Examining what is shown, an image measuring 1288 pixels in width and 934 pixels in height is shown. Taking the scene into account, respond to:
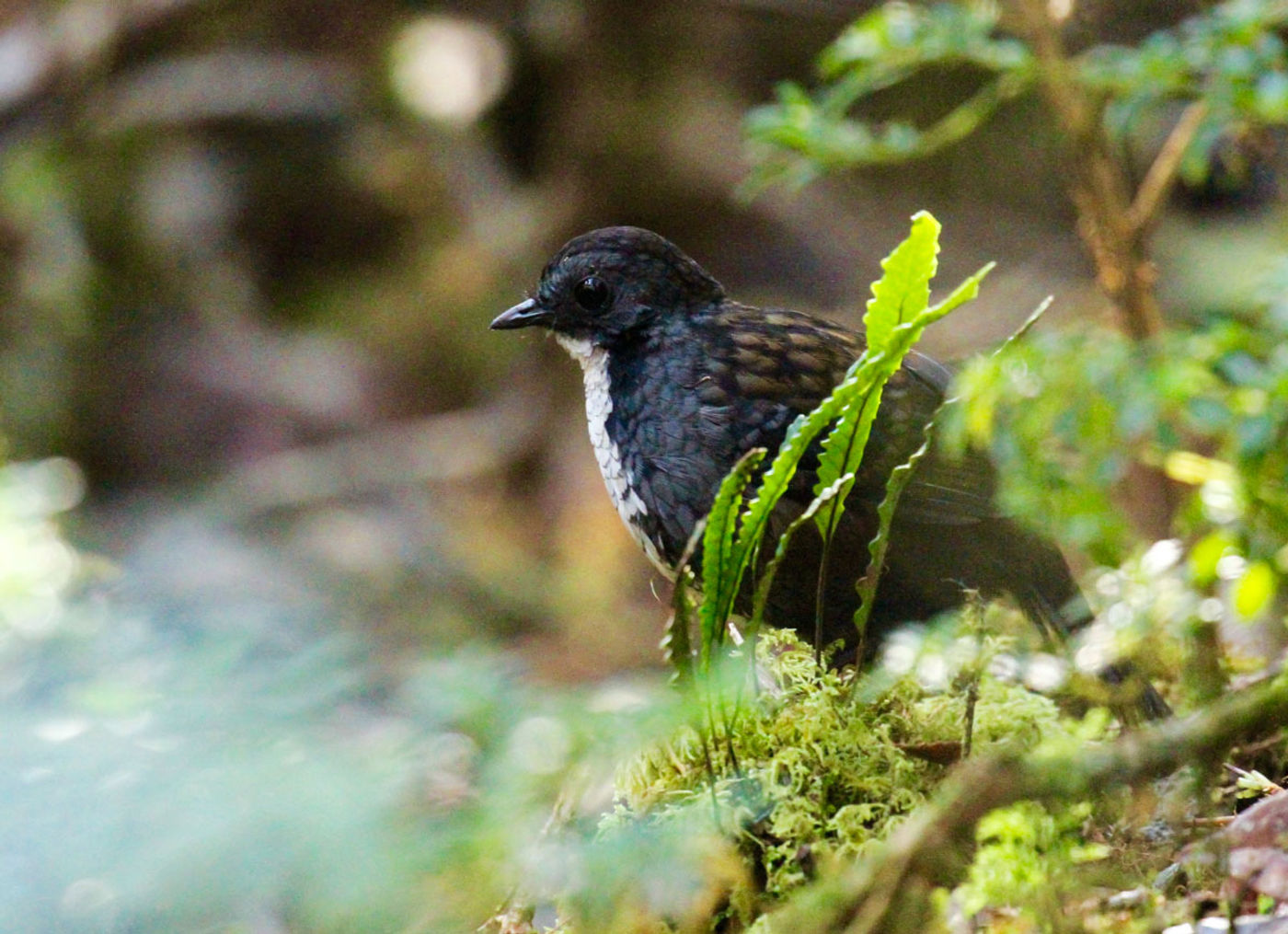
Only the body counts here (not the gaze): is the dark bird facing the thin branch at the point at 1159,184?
no

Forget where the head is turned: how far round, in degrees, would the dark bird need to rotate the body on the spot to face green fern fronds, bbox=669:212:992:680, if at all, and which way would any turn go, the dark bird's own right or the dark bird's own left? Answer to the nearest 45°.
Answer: approximately 90° to the dark bird's own left

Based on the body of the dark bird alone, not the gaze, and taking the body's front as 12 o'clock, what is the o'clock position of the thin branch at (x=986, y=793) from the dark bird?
The thin branch is roughly at 9 o'clock from the dark bird.

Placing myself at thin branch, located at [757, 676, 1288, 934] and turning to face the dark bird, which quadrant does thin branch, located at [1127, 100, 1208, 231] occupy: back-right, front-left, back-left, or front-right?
front-right

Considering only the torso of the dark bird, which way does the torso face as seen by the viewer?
to the viewer's left
